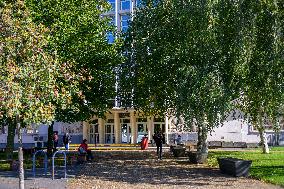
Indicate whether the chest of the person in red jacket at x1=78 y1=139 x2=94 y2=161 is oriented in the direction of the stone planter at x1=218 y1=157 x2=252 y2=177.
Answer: no

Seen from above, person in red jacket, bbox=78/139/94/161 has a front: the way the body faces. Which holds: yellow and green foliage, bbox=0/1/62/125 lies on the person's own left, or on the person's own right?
on the person's own right

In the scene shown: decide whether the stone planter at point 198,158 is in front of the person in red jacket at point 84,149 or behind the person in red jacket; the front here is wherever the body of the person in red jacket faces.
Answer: in front

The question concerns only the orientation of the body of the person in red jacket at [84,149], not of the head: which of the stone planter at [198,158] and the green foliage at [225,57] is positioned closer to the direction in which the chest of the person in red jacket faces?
the stone planter
